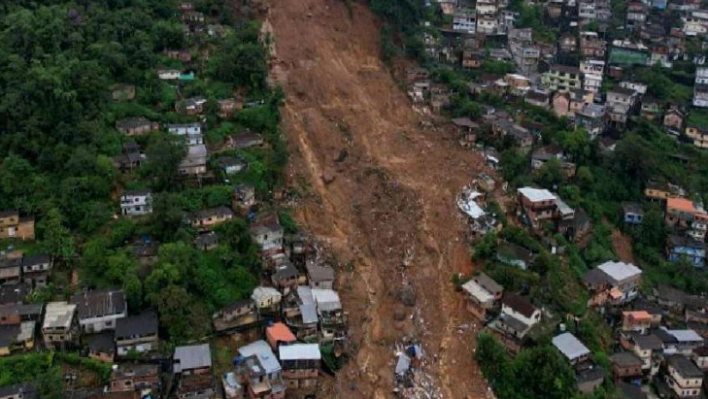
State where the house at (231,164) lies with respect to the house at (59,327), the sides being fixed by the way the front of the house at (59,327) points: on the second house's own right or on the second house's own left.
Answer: on the second house's own left

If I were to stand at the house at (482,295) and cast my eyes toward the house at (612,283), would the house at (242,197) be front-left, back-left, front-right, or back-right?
back-left

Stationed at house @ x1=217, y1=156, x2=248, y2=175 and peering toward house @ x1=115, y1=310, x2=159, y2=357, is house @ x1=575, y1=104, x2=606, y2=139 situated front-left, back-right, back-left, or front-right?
back-left

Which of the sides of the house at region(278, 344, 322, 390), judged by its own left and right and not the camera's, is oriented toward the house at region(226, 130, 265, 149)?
back

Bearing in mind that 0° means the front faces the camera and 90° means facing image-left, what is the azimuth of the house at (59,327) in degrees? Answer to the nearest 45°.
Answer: approximately 0°

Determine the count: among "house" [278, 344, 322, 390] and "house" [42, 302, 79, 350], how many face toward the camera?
2

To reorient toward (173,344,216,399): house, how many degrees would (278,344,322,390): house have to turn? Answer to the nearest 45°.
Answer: approximately 90° to its right

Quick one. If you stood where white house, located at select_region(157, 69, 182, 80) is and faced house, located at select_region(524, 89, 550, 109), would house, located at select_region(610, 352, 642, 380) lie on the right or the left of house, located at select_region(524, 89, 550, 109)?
right

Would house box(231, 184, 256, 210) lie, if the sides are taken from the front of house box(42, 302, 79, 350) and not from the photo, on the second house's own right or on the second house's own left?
on the second house's own left

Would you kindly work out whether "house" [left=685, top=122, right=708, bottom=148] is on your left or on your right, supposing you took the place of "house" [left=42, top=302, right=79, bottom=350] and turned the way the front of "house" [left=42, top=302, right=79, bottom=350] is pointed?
on your left
